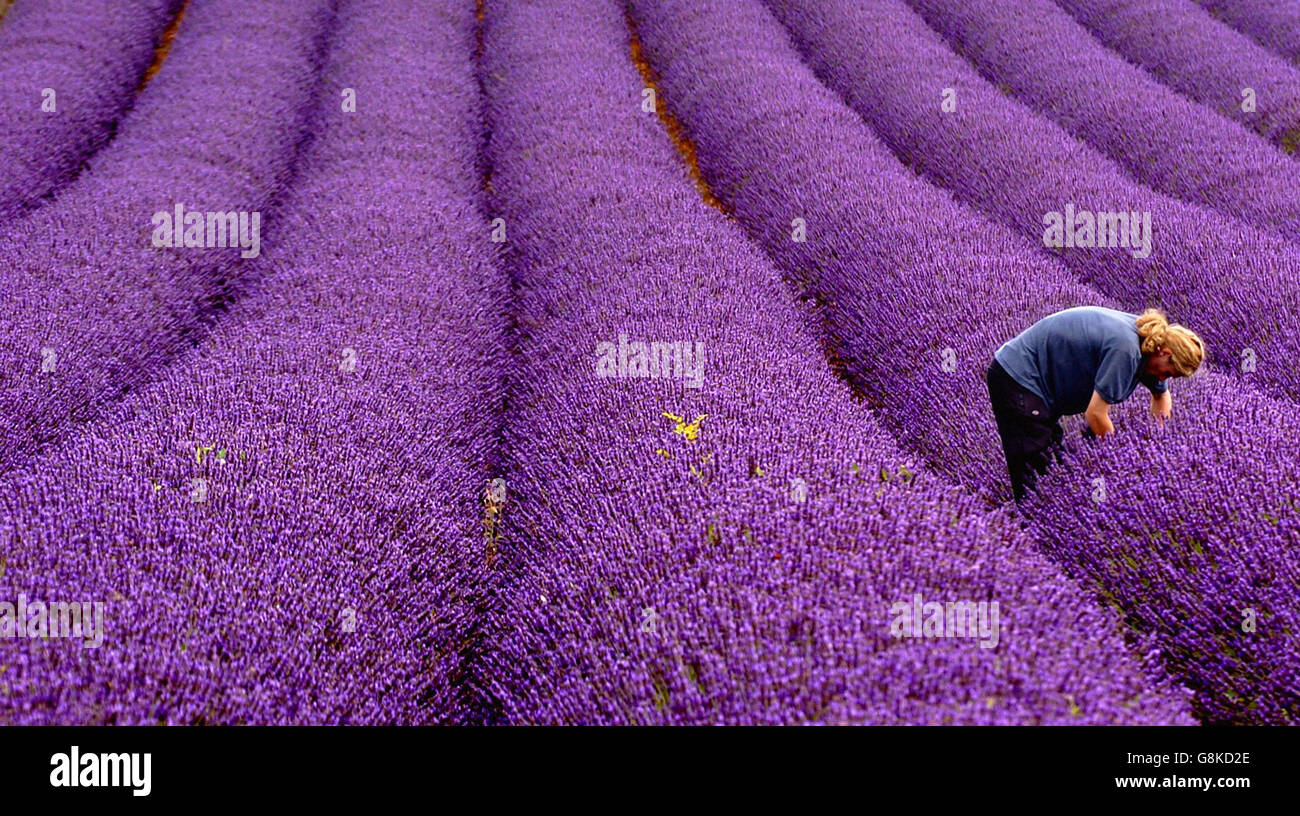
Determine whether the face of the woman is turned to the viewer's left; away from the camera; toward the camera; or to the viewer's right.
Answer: to the viewer's right

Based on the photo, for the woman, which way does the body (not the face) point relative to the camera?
to the viewer's right

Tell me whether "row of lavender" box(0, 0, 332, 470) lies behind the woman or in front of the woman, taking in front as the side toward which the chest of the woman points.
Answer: behind

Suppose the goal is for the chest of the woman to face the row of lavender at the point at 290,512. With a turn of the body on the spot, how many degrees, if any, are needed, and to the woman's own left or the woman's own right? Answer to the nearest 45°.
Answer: approximately 135° to the woman's own right

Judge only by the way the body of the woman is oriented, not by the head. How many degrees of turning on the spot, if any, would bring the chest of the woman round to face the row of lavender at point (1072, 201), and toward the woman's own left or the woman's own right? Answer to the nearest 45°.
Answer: approximately 90° to the woman's own left

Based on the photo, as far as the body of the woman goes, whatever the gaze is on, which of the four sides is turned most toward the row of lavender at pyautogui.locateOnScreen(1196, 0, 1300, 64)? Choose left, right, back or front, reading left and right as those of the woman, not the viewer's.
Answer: left
